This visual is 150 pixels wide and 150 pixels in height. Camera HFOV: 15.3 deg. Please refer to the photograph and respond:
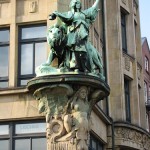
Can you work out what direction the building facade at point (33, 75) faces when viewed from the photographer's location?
facing the viewer
